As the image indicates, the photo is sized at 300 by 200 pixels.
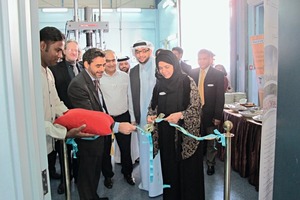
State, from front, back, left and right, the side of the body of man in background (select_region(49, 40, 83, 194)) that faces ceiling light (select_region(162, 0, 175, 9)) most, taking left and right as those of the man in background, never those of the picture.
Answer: left

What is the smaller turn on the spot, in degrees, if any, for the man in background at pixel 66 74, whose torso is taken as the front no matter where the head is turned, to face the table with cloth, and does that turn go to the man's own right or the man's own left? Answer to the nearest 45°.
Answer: approximately 45° to the man's own left

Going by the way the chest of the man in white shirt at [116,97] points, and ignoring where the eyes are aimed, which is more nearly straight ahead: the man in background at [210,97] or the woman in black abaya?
the woman in black abaya

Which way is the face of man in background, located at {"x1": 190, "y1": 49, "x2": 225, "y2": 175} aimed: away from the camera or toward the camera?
toward the camera

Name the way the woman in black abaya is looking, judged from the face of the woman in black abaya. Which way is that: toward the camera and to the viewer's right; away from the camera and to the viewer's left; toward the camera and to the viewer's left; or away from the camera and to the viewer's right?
toward the camera and to the viewer's left

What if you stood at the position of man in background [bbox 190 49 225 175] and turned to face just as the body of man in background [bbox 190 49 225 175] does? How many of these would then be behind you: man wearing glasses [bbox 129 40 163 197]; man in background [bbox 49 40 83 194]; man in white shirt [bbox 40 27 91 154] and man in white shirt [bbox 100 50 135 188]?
0

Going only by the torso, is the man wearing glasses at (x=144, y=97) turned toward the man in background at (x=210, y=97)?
no

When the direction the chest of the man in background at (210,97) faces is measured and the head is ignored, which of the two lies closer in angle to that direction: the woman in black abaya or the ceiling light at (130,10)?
the woman in black abaya

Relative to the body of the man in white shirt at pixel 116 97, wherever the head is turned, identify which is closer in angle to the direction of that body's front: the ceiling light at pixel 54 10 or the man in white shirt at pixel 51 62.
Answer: the man in white shirt

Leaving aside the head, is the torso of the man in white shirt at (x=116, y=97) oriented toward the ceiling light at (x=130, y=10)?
no

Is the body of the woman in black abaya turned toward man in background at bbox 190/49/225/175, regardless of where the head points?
no

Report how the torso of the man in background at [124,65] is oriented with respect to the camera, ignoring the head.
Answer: toward the camera

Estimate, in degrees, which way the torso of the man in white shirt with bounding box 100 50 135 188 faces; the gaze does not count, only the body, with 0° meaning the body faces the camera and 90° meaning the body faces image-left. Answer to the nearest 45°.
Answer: approximately 0°

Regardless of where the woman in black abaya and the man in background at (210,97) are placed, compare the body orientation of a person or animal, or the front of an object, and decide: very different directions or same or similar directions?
same or similar directions
